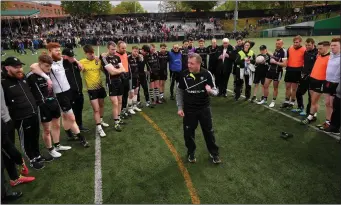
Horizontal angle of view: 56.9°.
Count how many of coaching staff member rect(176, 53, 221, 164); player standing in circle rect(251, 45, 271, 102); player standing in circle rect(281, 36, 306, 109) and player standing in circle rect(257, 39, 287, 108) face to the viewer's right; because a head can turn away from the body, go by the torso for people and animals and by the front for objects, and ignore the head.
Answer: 0

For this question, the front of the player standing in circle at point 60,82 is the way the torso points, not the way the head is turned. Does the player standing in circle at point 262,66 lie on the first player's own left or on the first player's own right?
on the first player's own left

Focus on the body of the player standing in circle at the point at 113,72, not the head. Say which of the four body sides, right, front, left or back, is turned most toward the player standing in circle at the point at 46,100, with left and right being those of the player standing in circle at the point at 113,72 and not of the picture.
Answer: right

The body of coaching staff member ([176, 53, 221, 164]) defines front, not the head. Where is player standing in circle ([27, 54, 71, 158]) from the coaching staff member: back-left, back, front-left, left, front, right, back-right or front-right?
right

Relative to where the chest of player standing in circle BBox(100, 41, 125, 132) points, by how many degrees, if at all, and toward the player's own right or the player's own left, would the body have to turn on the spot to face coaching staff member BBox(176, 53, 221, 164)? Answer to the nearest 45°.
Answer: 0° — they already face them

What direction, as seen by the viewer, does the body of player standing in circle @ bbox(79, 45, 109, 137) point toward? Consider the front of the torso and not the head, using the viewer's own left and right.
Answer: facing the viewer and to the right of the viewer

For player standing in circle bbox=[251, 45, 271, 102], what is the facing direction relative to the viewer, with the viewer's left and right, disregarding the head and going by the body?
facing the viewer and to the left of the viewer

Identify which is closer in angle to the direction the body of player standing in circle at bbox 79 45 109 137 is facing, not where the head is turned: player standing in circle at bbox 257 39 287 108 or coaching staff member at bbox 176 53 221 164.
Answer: the coaching staff member

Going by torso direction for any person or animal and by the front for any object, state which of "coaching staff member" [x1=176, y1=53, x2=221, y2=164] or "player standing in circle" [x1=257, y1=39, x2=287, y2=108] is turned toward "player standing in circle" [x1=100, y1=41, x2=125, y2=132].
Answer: "player standing in circle" [x1=257, y1=39, x2=287, y2=108]

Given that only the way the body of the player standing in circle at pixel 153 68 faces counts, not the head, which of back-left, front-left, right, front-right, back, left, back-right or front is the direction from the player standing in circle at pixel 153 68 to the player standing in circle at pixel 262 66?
front-left

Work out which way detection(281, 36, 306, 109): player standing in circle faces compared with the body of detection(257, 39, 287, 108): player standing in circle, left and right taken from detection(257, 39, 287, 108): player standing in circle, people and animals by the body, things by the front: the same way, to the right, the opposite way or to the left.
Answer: the same way
